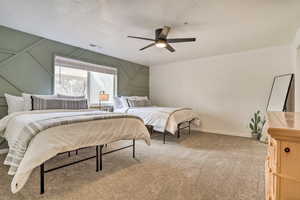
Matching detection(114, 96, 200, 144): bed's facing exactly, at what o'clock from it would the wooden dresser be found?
The wooden dresser is roughly at 1 o'clock from the bed.

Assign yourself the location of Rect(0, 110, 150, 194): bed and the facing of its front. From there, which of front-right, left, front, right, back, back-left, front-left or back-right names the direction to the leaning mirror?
front-left

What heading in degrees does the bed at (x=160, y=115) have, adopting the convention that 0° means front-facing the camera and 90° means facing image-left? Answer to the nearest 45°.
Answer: approximately 315°

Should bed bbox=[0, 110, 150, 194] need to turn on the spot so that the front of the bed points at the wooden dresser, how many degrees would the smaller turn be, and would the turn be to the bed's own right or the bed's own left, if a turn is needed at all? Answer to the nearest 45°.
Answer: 0° — it already faces it

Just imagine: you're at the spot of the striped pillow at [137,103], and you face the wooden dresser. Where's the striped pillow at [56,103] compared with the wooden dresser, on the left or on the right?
right

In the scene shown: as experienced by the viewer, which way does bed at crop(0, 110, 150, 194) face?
facing the viewer and to the right of the viewer

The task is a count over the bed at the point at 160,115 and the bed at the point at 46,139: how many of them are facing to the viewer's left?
0

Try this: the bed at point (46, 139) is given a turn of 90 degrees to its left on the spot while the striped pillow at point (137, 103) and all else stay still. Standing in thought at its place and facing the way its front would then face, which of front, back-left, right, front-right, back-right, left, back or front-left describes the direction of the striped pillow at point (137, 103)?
front

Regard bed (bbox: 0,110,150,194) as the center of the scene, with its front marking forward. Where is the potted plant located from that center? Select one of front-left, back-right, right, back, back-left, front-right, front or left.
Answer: front-left
